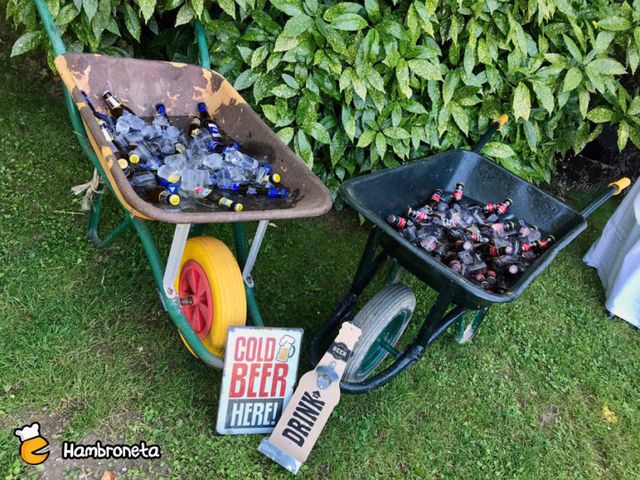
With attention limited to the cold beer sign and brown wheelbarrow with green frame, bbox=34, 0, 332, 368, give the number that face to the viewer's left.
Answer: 0

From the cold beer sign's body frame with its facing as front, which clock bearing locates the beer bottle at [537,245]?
The beer bottle is roughly at 8 o'clock from the cold beer sign.

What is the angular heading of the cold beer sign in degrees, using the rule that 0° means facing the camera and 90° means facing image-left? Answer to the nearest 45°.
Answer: approximately 0°

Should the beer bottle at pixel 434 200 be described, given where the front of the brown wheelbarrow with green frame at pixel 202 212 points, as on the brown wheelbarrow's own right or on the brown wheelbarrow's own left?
on the brown wheelbarrow's own left

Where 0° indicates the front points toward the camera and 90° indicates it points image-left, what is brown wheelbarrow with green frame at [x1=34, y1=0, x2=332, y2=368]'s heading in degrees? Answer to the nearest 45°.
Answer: approximately 315°

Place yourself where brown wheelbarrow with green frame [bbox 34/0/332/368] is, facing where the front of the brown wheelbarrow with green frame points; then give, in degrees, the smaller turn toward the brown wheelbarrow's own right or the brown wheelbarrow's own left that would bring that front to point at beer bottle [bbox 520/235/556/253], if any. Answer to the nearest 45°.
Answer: approximately 45° to the brown wheelbarrow's own left
